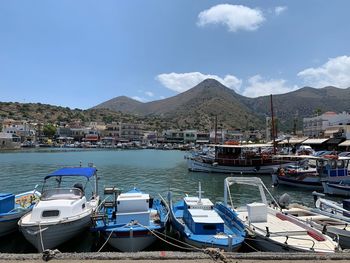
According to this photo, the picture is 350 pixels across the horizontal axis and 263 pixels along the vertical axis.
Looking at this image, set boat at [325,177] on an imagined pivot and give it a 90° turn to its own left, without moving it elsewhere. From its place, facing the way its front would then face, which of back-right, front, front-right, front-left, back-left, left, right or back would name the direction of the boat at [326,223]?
front

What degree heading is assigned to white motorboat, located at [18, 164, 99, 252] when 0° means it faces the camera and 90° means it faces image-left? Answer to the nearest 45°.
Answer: approximately 45°

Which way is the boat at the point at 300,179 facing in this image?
to the viewer's left

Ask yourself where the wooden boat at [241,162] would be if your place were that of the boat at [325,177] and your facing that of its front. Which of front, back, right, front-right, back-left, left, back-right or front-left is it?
front-right

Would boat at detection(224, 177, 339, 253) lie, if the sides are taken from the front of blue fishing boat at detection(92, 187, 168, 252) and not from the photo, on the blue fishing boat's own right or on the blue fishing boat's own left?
on the blue fishing boat's own left

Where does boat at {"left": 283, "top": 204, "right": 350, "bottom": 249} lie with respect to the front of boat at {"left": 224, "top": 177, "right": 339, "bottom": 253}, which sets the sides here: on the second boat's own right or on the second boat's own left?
on the second boat's own left

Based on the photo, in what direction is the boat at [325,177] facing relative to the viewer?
to the viewer's left

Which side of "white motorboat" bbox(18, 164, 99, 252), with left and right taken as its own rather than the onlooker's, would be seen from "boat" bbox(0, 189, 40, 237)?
right

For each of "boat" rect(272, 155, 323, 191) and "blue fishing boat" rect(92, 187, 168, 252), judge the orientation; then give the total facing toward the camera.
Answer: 1

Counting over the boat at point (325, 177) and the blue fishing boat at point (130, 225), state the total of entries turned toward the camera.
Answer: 1

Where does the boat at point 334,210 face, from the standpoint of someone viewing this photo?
facing the viewer and to the right of the viewer

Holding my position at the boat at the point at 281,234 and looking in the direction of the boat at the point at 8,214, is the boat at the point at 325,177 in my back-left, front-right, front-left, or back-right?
back-right
